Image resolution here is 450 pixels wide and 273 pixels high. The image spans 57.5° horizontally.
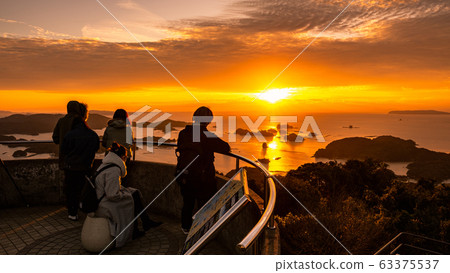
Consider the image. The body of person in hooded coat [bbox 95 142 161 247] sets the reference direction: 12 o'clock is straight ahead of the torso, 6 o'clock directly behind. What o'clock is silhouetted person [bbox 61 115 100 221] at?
The silhouetted person is roughly at 8 o'clock from the person in hooded coat.

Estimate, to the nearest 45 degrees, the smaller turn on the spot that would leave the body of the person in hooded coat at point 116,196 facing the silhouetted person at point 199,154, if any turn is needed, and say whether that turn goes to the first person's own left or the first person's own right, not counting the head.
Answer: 0° — they already face them

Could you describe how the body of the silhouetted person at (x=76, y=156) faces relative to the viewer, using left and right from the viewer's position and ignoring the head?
facing away from the viewer

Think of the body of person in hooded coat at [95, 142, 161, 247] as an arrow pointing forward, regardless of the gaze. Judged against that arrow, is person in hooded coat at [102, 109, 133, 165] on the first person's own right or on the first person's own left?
on the first person's own left

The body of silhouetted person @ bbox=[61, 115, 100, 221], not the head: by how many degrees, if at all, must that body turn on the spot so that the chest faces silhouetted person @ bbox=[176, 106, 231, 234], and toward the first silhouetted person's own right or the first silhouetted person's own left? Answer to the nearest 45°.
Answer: approximately 135° to the first silhouetted person's own right

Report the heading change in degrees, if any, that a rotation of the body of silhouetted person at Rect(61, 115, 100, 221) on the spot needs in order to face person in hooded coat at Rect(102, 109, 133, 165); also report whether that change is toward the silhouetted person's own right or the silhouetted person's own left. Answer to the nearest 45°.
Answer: approximately 90° to the silhouetted person's own right

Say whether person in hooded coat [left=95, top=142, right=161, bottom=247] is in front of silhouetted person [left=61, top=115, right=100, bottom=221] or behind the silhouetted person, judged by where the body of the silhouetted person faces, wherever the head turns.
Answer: behind

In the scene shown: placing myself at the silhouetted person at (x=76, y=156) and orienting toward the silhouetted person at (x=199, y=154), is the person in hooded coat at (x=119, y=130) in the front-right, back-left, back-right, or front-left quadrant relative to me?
front-left
